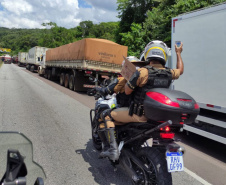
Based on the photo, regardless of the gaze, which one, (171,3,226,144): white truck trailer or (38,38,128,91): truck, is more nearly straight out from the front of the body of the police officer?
the truck

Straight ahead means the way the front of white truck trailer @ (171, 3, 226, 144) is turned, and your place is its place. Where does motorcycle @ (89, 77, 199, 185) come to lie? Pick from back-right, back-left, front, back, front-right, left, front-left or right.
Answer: back-left

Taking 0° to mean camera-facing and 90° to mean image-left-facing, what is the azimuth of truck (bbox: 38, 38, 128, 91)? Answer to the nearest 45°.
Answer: approximately 135°

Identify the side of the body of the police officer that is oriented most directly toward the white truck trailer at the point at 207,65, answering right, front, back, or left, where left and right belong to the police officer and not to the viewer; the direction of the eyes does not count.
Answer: right

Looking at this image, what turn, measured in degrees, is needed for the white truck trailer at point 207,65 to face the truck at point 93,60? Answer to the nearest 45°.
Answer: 0° — it already faces it

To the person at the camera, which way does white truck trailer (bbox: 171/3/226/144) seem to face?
facing away from the viewer and to the left of the viewer

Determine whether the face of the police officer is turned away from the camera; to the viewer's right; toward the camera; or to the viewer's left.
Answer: away from the camera

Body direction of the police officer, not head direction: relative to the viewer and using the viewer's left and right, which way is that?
facing away from the viewer and to the left of the viewer

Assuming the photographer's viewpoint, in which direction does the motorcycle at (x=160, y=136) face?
facing away from the viewer and to the left of the viewer

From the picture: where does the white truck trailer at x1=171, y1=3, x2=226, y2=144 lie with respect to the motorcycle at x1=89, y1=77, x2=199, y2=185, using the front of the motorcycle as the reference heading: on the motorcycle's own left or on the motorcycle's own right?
on the motorcycle's own right
